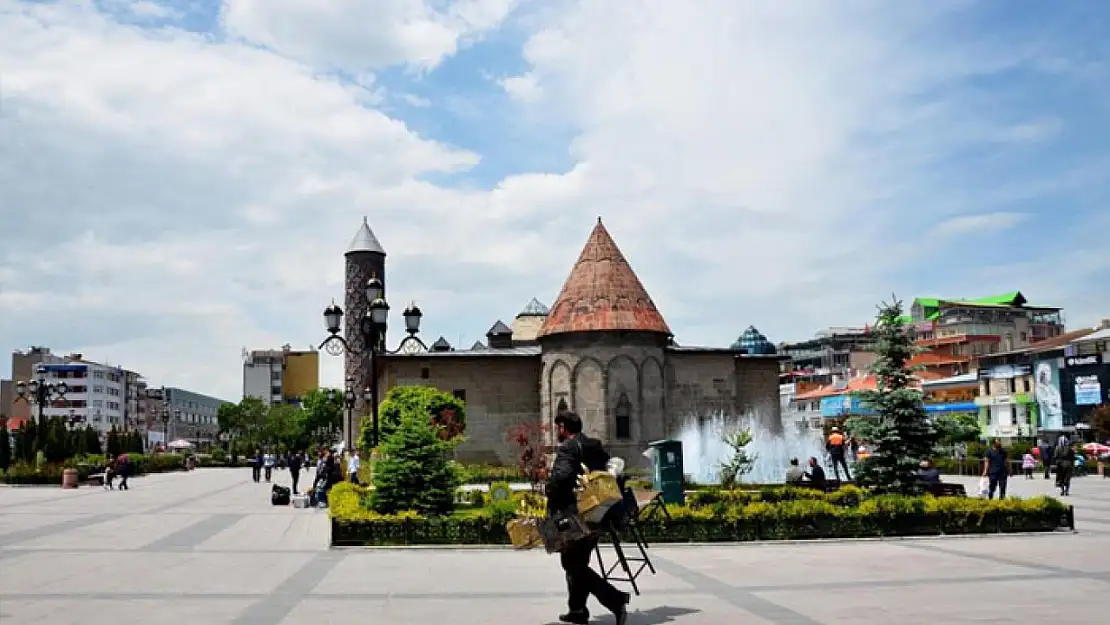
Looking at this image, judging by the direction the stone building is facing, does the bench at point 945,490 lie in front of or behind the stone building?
behind

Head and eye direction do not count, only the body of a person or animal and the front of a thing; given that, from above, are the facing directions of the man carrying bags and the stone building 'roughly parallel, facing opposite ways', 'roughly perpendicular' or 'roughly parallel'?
roughly perpendicular

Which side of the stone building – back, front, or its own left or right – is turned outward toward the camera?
back

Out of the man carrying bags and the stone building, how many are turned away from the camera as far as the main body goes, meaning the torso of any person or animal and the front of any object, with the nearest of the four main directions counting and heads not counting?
1

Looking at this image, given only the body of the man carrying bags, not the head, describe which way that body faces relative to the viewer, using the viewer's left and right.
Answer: facing to the left of the viewer

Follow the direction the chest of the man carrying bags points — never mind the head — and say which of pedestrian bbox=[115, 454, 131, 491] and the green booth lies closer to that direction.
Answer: the pedestrian
